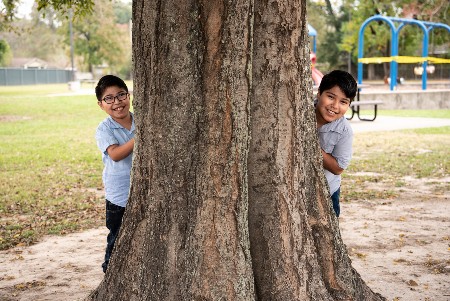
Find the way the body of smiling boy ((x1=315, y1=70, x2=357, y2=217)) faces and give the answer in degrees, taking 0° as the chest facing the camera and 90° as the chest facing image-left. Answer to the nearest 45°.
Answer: approximately 45°

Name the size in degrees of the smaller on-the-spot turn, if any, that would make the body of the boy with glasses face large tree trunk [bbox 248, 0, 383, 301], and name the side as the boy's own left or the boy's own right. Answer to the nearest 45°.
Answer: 0° — they already face it

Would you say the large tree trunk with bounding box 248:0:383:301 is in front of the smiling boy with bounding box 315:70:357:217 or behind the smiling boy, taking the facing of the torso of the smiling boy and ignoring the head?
in front

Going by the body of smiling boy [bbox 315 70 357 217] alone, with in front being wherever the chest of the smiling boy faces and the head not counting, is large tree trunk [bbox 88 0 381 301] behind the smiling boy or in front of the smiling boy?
in front

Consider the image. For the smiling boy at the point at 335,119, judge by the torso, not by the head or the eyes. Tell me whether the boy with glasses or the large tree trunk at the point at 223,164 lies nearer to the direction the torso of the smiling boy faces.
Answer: the large tree trunk

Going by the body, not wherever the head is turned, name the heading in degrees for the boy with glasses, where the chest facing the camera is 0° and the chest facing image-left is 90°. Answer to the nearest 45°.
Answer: approximately 315°

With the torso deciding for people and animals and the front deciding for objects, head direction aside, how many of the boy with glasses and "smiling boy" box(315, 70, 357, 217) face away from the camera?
0

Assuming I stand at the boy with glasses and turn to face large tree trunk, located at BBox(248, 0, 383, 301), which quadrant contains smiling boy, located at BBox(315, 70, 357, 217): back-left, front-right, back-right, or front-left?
front-left

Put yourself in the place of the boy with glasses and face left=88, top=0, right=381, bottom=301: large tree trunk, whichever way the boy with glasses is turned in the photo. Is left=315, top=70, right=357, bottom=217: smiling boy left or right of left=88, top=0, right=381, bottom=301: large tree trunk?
left
